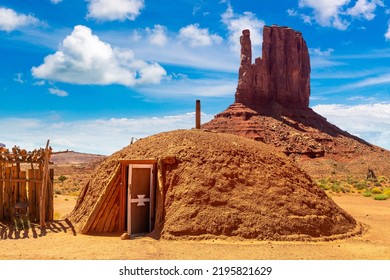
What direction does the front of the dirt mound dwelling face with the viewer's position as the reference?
facing the viewer and to the left of the viewer

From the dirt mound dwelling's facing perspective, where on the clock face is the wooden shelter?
The wooden shelter is roughly at 2 o'clock from the dirt mound dwelling.
